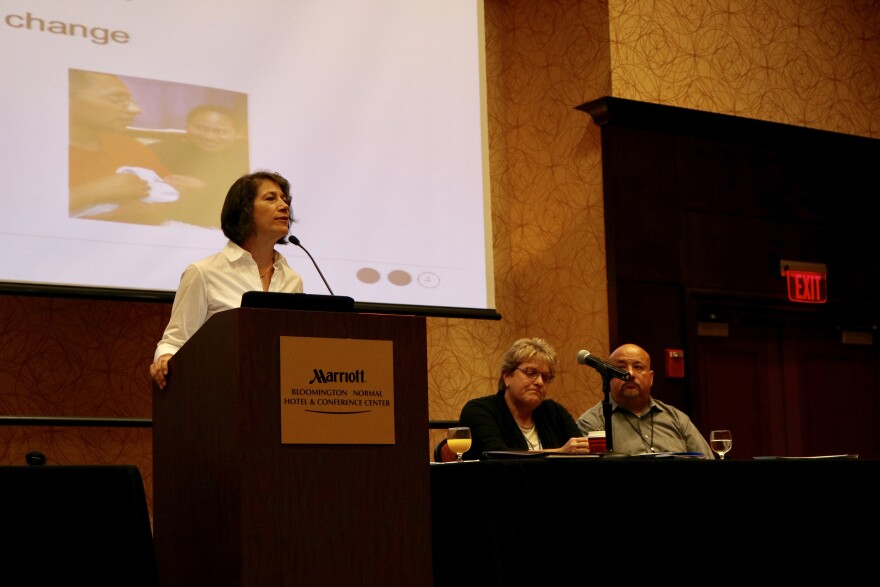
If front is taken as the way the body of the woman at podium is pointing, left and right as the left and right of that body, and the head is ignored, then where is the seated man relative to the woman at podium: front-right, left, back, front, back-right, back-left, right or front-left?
left

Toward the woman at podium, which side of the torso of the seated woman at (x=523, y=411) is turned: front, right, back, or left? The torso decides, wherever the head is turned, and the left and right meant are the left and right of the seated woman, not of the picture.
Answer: right

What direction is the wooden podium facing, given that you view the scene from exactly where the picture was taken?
facing the viewer and to the right of the viewer

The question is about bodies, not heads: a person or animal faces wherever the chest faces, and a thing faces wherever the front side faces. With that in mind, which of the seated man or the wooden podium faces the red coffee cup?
the seated man

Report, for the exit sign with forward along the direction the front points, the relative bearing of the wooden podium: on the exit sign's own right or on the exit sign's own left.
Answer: on the exit sign's own right

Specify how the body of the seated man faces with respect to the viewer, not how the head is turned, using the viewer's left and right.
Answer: facing the viewer

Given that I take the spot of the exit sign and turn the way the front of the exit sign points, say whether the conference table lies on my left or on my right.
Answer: on my right

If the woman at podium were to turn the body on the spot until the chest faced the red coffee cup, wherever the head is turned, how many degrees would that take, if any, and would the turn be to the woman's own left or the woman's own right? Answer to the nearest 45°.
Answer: approximately 45° to the woman's own left

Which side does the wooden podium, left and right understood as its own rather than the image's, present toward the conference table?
left

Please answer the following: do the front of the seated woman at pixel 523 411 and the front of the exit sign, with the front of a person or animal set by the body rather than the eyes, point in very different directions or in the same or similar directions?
same or similar directions
